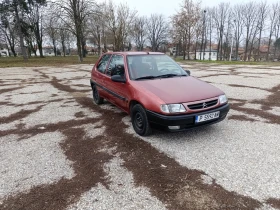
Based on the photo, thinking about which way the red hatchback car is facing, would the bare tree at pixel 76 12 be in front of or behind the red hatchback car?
behind

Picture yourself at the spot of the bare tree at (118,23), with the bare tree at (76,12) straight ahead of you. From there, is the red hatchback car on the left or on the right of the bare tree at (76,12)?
left

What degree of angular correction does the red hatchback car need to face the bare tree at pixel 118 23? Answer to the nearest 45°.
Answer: approximately 135° to its left

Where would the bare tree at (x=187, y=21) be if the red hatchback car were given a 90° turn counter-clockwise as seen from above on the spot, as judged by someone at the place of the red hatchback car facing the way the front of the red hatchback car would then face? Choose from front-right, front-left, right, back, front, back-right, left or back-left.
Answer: front-left
